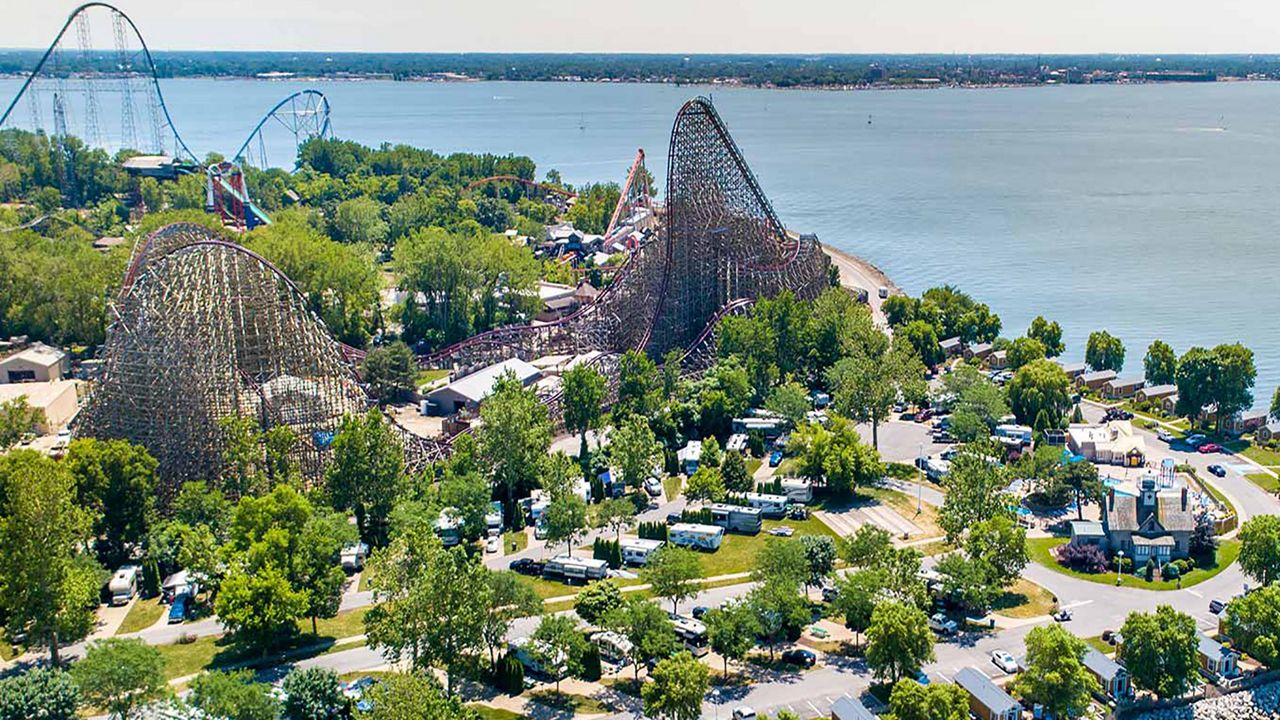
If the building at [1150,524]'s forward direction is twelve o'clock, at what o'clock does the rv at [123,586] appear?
The rv is roughly at 2 o'clock from the building.

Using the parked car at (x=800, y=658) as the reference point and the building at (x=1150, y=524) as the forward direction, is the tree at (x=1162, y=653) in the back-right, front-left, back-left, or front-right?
front-right

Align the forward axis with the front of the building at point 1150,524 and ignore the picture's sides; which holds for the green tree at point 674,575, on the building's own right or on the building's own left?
on the building's own right

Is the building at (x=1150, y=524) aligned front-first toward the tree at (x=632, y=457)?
no

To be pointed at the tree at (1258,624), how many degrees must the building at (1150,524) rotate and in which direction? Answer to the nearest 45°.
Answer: approximately 45° to its left

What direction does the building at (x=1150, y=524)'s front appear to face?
toward the camera

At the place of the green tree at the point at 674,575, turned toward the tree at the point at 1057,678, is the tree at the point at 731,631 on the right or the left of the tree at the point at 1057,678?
right

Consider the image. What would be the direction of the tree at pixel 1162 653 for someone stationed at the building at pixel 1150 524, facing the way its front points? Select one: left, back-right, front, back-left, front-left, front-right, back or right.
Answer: front

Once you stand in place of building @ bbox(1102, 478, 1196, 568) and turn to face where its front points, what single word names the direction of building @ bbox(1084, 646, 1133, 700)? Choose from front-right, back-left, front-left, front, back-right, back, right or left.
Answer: front

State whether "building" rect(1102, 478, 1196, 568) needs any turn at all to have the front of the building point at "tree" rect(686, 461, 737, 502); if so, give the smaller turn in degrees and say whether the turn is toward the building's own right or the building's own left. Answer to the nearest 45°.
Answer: approximately 90° to the building's own right

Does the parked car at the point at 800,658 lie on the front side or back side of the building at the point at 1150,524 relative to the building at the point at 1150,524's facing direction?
on the front side

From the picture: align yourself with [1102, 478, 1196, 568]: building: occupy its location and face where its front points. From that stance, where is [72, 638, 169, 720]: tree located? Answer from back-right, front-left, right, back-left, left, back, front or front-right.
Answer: front-right

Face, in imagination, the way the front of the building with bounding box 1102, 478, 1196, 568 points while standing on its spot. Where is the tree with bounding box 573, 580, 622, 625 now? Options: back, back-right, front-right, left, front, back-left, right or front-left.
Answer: front-right

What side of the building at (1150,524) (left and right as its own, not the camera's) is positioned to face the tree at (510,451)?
right

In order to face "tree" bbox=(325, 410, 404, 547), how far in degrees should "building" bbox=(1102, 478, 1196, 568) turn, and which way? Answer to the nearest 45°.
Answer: approximately 90° to its right

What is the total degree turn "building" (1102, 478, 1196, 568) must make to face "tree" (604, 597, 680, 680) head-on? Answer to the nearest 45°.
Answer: approximately 45° to its right

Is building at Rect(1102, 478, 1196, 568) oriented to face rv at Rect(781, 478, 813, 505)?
no
